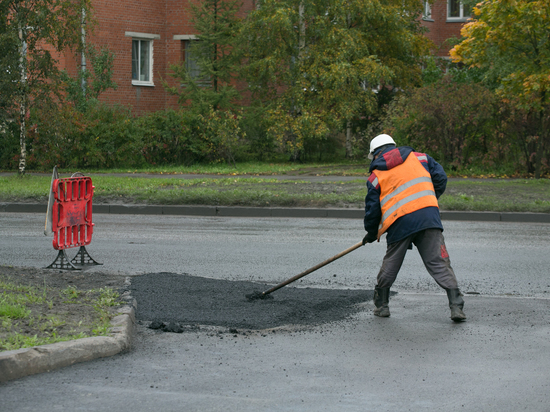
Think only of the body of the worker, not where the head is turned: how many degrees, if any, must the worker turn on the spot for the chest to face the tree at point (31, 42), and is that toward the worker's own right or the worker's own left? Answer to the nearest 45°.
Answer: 0° — they already face it

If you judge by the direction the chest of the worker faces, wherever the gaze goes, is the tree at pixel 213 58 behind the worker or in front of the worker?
in front

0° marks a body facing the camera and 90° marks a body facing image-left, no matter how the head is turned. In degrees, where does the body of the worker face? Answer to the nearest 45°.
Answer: approximately 135°

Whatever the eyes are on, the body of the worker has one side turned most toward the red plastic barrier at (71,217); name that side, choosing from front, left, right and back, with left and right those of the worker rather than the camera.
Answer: front

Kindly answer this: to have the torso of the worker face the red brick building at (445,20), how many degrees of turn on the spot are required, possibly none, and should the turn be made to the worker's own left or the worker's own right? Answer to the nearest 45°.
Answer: approximately 45° to the worker's own right

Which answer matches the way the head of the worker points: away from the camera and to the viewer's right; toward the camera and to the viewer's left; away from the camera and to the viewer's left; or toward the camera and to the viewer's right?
away from the camera and to the viewer's left

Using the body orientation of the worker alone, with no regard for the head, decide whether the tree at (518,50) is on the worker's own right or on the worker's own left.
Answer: on the worker's own right
